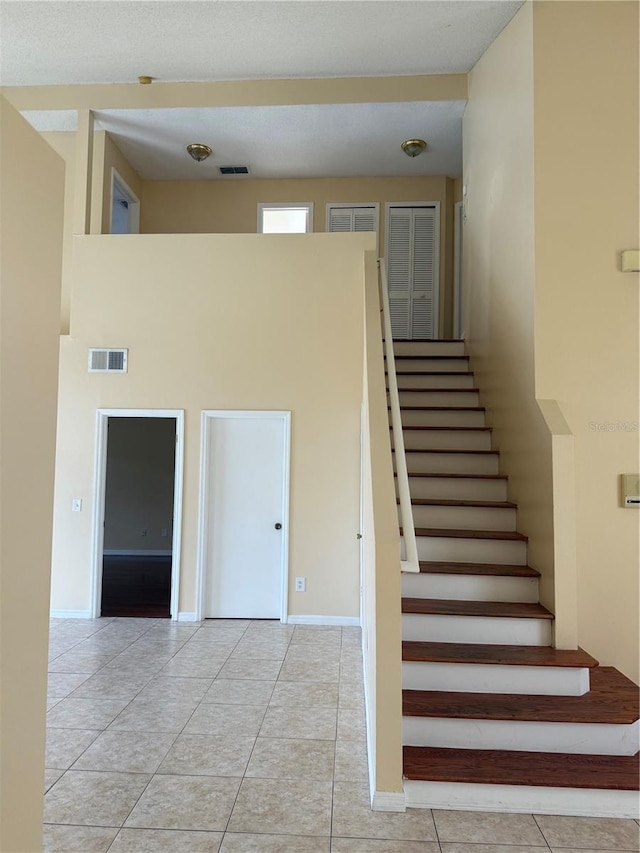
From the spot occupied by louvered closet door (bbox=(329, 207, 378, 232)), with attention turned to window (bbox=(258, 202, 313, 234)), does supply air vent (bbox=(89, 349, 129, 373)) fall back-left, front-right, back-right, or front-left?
front-left

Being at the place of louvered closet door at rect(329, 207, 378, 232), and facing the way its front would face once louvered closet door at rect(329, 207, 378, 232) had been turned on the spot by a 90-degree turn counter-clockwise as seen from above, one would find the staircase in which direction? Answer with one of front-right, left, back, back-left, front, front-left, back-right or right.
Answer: right

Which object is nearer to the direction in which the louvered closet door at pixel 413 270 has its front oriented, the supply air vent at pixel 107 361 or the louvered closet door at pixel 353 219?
the supply air vent

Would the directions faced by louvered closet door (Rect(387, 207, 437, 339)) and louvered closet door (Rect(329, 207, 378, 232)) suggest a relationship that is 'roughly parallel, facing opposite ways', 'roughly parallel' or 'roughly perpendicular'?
roughly parallel

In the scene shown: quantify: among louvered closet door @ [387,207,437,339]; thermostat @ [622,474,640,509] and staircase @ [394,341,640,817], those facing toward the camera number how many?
3

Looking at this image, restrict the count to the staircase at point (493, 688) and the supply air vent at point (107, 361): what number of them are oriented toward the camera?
2

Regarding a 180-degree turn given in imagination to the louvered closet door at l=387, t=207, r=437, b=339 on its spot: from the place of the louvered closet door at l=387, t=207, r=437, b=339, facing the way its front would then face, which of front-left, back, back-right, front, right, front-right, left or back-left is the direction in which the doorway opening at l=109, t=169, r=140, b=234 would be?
left

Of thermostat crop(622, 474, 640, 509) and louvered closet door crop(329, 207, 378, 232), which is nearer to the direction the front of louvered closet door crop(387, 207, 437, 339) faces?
the thermostat

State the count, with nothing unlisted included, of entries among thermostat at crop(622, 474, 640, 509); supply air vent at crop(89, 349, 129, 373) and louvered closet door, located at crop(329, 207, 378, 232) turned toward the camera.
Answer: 3

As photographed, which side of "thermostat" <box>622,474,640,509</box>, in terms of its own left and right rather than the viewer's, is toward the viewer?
front

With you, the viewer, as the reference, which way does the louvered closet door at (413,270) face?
facing the viewer

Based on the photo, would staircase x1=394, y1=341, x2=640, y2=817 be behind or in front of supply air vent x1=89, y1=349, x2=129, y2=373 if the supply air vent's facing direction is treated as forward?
in front

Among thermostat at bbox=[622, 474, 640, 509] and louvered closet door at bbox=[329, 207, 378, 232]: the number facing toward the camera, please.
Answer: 2

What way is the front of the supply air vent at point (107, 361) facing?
toward the camera
